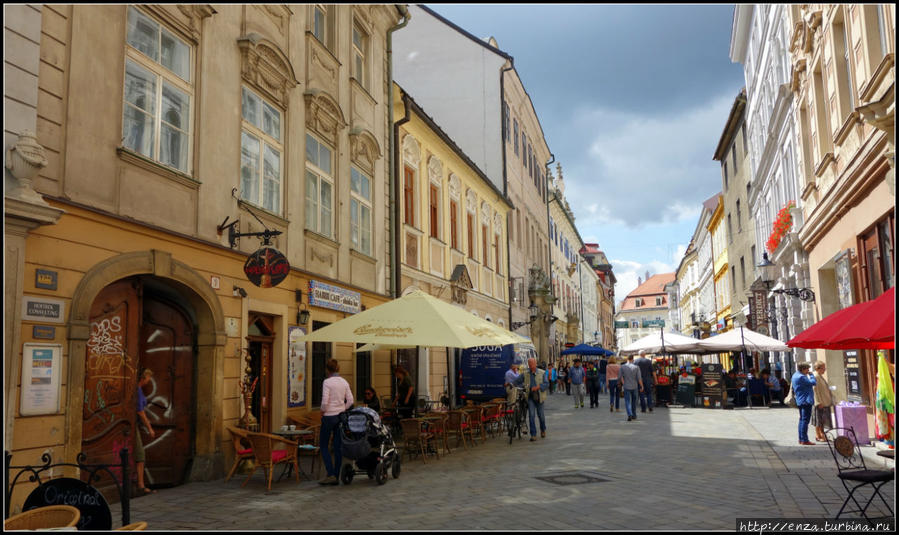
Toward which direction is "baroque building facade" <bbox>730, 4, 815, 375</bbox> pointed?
to the viewer's left

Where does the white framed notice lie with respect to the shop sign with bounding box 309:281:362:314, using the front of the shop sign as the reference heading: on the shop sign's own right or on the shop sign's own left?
on the shop sign's own right

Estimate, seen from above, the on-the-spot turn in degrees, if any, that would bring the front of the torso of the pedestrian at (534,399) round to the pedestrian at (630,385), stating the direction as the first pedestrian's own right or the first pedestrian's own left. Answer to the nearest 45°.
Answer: approximately 135° to the first pedestrian's own left

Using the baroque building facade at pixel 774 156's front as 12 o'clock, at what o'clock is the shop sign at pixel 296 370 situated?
The shop sign is roughly at 10 o'clock from the baroque building facade.

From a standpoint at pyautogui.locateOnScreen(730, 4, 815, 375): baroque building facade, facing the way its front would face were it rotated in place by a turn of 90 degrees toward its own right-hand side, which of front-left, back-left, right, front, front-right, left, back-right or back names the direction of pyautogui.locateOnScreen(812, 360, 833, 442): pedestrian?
back

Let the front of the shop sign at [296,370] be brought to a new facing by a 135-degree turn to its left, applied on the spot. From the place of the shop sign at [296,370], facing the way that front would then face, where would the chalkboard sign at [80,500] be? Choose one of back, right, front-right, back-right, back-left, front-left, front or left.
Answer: back

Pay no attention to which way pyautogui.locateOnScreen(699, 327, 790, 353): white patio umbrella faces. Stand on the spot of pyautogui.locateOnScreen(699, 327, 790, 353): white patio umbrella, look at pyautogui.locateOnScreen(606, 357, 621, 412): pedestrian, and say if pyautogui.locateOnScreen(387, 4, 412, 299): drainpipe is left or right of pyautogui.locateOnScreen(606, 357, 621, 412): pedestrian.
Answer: left

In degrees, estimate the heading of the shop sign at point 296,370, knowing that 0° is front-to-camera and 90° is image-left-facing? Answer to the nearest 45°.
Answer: approximately 315°

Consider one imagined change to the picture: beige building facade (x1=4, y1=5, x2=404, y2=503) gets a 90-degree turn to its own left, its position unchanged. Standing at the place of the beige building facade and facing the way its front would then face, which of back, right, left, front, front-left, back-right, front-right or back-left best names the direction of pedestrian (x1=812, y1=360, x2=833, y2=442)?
front-right

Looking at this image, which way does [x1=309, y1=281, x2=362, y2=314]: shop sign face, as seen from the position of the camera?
facing the viewer and to the right of the viewer

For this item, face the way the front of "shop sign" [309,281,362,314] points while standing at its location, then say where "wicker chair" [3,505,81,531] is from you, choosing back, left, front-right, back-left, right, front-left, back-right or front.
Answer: front-right

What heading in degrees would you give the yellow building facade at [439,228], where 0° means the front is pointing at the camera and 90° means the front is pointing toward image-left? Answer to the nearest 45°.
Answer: approximately 315°

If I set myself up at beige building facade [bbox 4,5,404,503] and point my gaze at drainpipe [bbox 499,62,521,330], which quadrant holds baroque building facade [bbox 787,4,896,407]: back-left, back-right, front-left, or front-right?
front-right

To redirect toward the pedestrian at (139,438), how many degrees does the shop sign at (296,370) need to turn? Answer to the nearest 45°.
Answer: approximately 90° to its right

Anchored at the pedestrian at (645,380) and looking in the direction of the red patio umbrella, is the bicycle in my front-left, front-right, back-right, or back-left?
front-right
